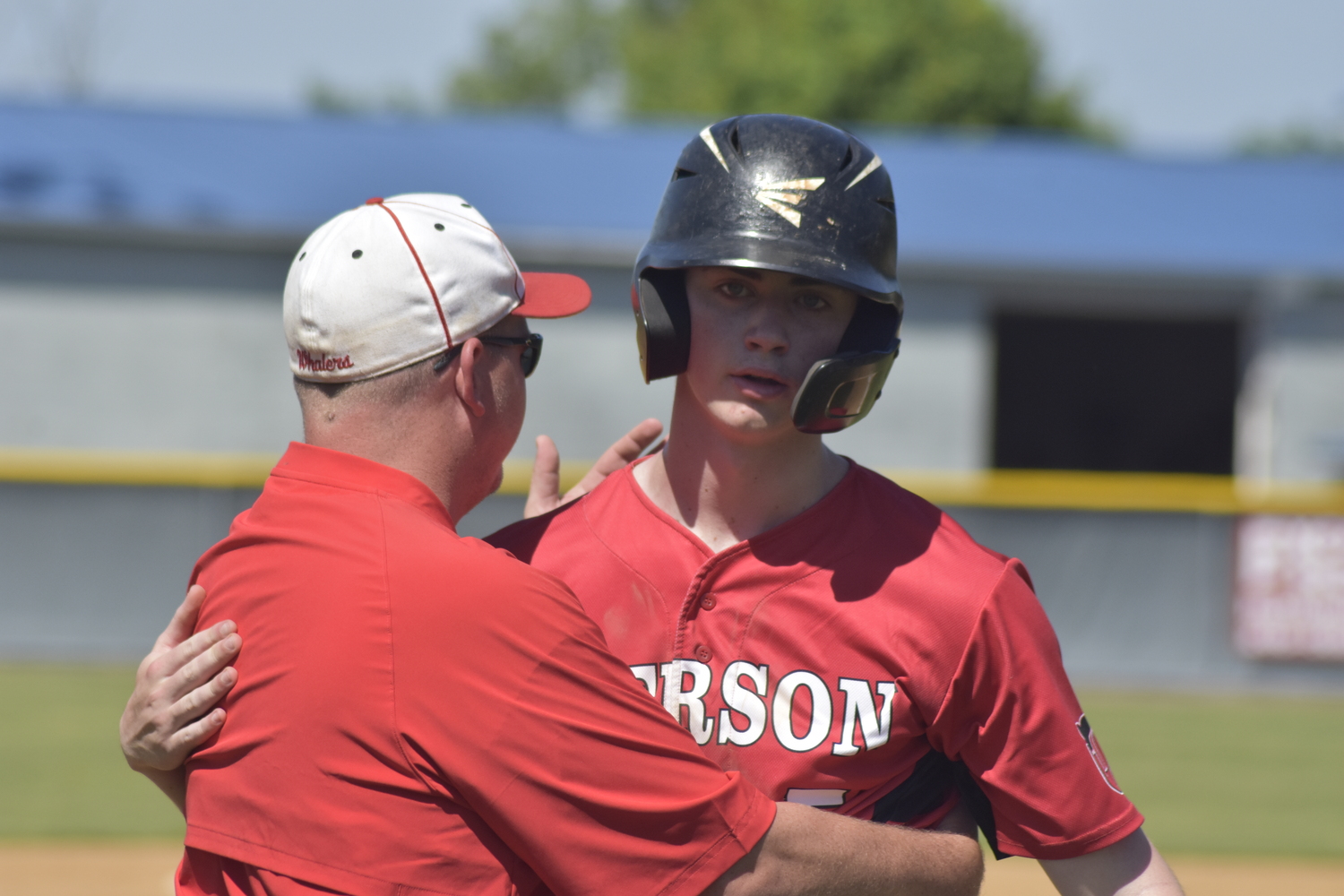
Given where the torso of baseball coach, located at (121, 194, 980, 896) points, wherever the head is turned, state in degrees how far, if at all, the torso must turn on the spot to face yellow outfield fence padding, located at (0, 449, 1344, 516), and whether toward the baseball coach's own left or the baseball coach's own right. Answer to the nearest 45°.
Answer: approximately 45° to the baseball coach's own left

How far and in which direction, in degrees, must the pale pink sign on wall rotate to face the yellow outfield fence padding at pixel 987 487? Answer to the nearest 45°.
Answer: approximately 90° to its right

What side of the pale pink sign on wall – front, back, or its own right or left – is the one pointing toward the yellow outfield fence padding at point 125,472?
right

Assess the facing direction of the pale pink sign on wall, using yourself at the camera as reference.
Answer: facing the viewer

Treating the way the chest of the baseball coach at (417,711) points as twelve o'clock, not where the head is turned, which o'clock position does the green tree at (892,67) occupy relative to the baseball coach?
The green tree is roughly at 11 o'clock from the baseball coach.

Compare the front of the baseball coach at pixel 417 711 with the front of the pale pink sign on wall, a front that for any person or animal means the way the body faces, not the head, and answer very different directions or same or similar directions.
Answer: very different directions

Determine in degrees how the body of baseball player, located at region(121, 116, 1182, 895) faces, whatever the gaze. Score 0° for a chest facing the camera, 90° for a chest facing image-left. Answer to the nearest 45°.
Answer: approximately 0°

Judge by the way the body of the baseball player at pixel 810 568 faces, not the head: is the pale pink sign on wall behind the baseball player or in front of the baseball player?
behind

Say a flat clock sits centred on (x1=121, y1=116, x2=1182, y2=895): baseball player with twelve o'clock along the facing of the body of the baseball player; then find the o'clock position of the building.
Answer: The building is roughly at 6 o'clock from the baseball player.

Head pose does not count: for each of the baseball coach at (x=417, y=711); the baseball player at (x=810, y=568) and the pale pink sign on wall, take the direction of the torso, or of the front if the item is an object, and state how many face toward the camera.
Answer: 2

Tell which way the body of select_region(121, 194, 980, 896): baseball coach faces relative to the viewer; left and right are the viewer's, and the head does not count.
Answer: facing away from the viewer and to the right of the viewer
